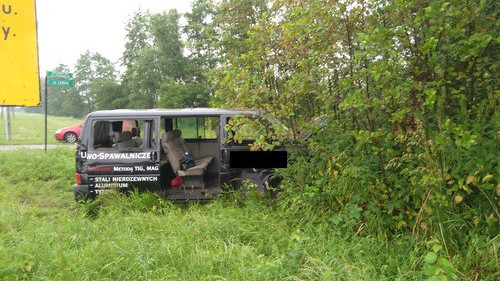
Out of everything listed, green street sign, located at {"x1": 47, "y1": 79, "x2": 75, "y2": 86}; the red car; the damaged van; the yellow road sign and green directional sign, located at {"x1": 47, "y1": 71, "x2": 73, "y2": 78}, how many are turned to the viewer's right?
1

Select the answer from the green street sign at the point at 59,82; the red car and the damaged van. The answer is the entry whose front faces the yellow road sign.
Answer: the green street sign

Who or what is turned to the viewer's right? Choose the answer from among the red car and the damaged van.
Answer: the damaged van

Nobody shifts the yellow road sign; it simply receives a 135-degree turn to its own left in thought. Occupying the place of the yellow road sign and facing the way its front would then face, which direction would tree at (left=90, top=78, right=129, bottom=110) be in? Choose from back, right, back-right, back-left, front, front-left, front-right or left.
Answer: front-left

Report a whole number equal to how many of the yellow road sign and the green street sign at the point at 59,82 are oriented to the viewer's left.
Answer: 0

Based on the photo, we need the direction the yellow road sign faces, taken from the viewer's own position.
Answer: facing the viewer

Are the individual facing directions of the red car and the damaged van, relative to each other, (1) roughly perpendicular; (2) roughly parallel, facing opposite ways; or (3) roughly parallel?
roughly parallel, facing opposite ways

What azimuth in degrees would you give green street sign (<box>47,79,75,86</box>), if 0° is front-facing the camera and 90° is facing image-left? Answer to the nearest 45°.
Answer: approximately 0°

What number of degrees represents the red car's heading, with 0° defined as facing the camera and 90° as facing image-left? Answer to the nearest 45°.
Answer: approximately 90°

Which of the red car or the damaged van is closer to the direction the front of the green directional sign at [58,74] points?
the damaged van

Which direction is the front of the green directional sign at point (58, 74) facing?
toward the camera

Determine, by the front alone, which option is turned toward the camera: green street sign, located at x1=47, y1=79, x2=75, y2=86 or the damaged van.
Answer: the green street sign

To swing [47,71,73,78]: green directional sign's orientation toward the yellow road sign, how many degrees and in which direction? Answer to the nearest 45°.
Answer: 0° — it already faces it

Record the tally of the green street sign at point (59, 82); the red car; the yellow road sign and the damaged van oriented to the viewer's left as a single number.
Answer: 1

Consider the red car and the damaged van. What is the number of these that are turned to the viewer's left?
1

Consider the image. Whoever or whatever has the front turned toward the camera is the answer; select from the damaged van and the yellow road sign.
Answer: the yellow road sign

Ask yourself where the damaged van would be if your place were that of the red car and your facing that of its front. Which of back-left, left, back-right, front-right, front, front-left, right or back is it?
left

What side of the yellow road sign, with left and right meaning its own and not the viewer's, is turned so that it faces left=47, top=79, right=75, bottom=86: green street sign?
back
